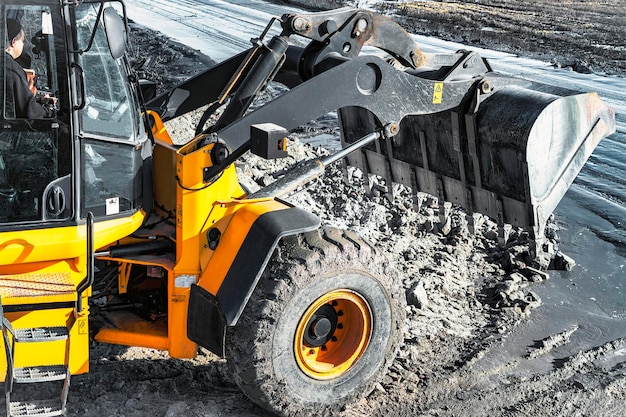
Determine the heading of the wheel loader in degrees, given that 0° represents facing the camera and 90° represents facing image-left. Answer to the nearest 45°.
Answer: approximately 225°

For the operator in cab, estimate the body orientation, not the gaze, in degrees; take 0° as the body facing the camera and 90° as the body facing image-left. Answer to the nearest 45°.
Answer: approximately 270°
